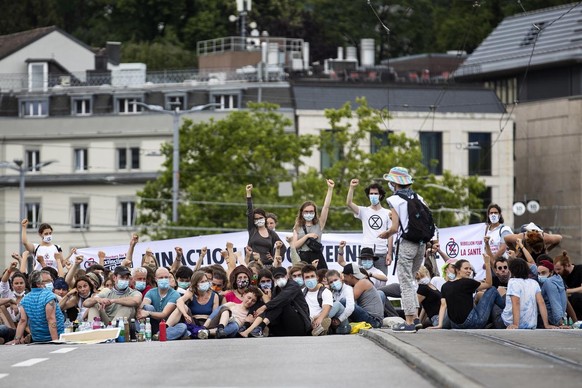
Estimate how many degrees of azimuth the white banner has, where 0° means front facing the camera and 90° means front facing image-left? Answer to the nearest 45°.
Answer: approximately 0°

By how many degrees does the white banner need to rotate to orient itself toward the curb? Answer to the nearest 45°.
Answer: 0° — it already faces it
